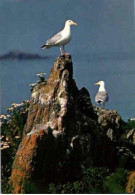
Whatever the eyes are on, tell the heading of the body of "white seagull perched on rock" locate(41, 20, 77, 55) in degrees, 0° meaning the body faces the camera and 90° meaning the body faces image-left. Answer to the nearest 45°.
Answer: approximately 270°
